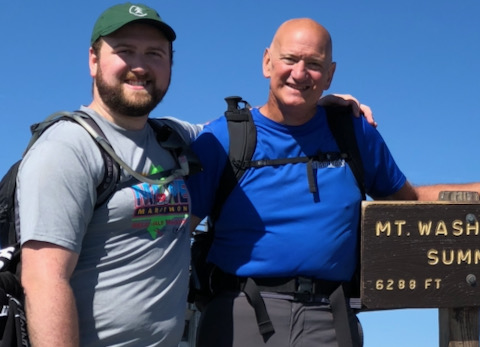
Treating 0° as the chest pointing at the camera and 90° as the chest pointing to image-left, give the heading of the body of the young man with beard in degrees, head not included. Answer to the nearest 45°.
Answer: approximately 315°

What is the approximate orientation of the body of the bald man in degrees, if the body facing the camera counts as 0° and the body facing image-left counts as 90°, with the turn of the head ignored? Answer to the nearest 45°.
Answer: approximately 0°

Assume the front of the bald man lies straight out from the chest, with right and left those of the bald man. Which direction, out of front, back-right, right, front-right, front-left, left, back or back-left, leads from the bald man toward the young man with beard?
front-right

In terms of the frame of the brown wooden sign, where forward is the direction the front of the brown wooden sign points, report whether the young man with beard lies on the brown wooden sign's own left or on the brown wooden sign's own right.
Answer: on the brown wooden sign's own right

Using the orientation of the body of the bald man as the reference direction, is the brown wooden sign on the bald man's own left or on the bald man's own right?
on the bald man's own left

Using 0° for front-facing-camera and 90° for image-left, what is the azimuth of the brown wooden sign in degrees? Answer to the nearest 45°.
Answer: approximately 0°

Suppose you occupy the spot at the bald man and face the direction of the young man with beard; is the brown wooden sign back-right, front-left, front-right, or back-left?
back-left

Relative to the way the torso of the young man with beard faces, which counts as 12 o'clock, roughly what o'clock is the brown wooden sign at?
The brown wooden sign is roughly at 10 o'clock from the young man with beard.

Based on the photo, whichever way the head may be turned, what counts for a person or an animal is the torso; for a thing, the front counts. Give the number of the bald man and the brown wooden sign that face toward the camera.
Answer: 2
